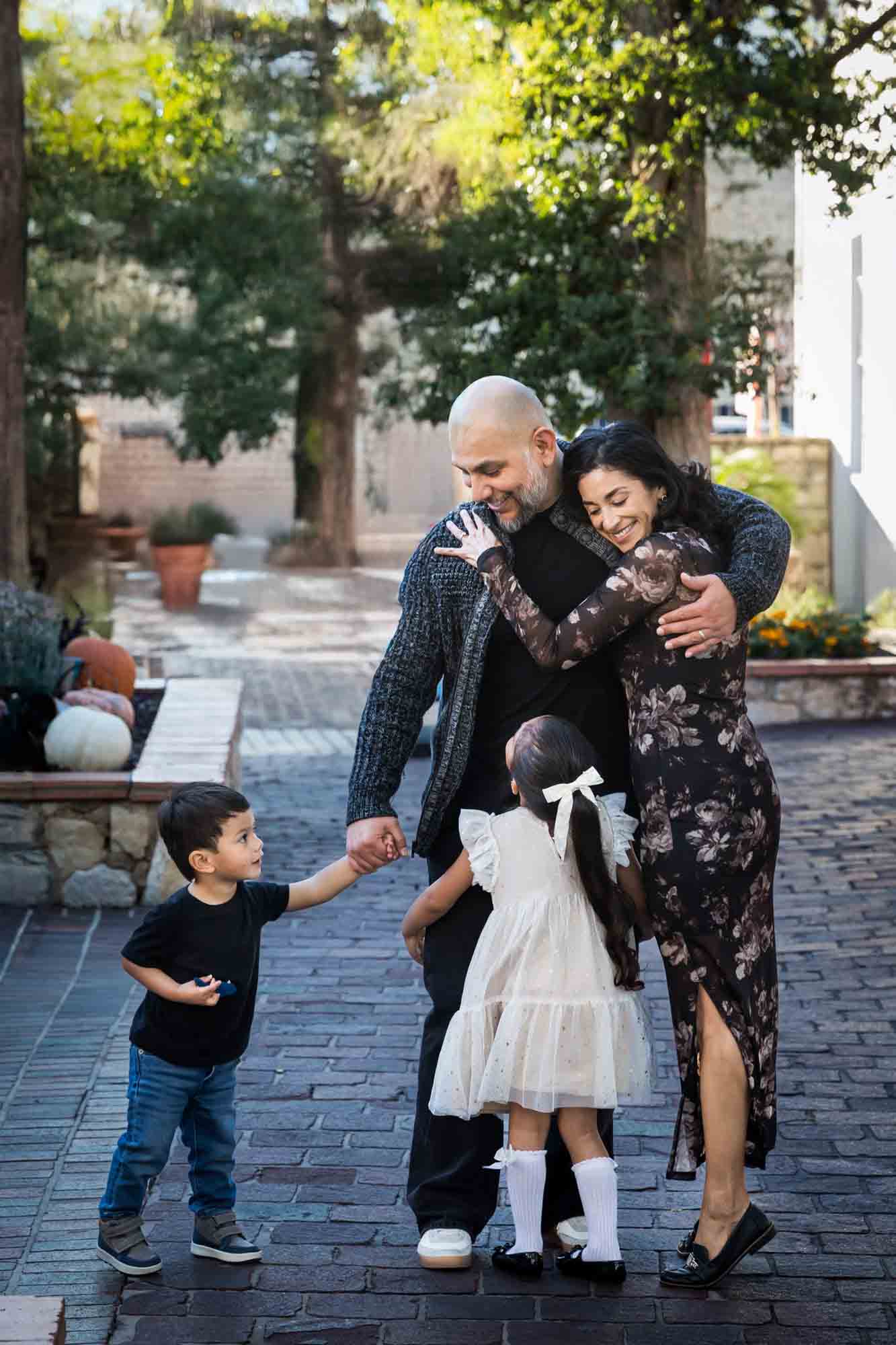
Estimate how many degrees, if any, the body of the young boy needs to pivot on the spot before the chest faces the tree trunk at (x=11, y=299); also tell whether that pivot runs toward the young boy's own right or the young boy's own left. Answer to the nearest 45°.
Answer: approximately 135° to the young boy's own left

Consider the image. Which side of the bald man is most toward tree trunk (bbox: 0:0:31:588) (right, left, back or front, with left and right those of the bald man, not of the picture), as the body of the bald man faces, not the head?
back

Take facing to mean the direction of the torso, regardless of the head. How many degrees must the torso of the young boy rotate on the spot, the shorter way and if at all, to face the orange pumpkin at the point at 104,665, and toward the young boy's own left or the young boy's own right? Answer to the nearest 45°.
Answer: approximately 135° to the young boy's own left

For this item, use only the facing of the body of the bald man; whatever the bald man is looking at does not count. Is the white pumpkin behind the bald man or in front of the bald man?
behind

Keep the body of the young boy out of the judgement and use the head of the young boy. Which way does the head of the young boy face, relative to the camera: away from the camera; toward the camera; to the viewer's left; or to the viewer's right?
to the viewer's right

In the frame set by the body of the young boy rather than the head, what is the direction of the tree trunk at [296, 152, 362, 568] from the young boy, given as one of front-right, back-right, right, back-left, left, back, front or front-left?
back-left

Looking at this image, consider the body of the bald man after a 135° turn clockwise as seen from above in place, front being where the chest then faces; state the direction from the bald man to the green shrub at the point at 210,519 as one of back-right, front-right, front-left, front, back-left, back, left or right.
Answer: front-right

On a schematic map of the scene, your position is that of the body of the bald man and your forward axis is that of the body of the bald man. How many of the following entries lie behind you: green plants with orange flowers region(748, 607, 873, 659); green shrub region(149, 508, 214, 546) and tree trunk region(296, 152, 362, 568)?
3

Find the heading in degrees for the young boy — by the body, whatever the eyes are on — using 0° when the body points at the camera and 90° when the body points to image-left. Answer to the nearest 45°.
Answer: approximately 315°

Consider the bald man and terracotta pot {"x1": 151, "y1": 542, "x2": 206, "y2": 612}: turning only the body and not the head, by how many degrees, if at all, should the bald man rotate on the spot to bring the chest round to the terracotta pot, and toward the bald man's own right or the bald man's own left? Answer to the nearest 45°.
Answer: approximately 180°

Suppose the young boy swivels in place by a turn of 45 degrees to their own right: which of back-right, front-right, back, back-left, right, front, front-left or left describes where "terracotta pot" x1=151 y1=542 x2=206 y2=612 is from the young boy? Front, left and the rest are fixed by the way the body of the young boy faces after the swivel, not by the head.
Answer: back
